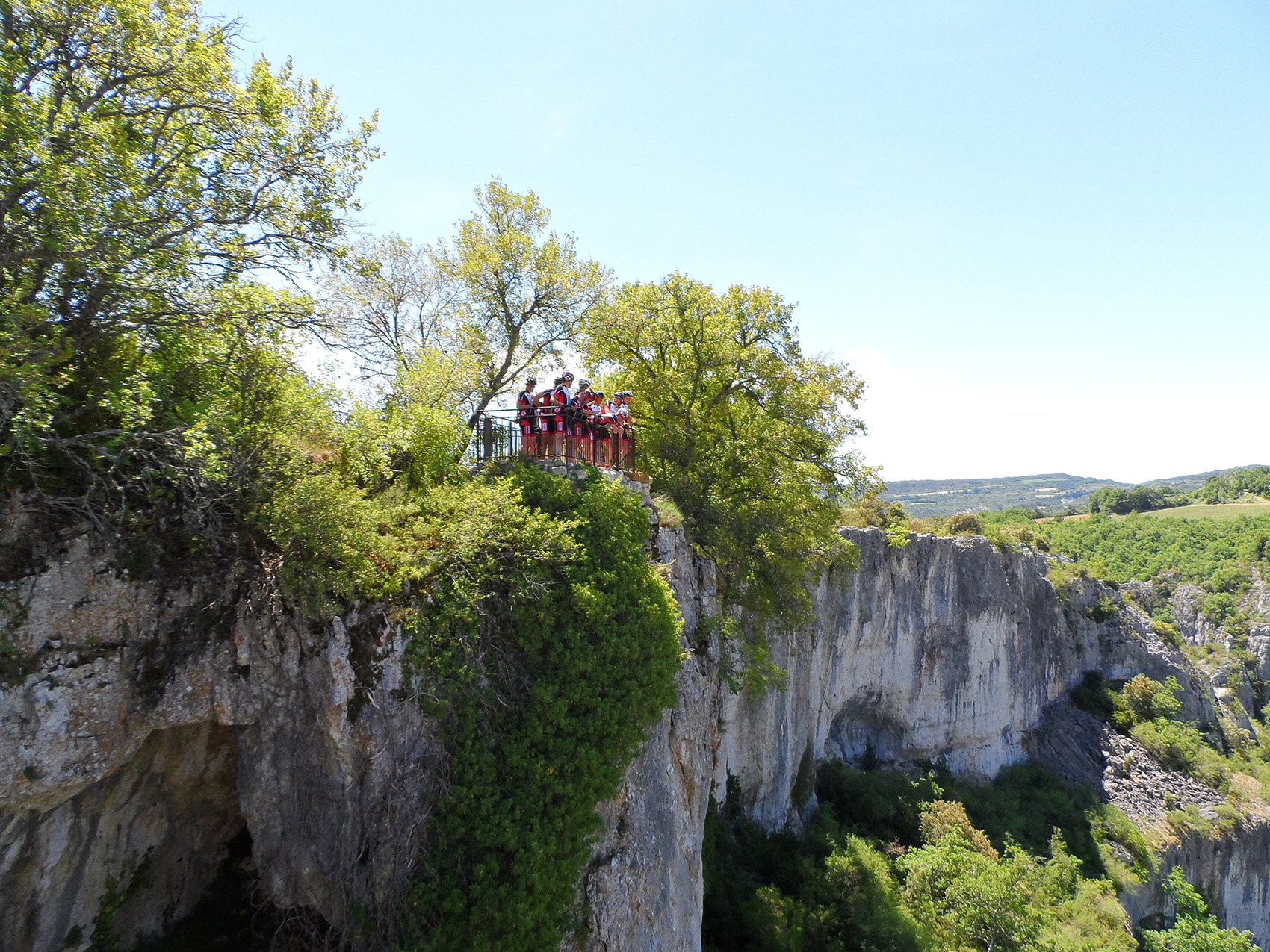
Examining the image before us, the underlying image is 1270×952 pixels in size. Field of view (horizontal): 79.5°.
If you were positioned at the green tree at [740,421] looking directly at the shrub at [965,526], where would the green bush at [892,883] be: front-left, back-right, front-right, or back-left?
front-right

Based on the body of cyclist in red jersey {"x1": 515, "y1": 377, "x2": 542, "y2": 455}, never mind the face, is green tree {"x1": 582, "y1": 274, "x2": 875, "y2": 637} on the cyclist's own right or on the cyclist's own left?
on the cyclist's own left

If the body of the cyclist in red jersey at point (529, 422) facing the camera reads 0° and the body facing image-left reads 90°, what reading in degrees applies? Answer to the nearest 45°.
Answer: approximately 315°

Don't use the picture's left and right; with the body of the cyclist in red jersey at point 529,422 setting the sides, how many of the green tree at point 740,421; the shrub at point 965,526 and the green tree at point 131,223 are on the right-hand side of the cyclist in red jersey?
1

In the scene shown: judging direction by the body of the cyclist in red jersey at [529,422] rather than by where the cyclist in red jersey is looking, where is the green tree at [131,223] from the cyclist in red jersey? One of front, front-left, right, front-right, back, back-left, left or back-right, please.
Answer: right

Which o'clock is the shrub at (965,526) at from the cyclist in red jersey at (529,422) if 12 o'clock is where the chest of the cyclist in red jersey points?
The shrub is roughly at 9 o'clock from the cyclist in red jersey.
